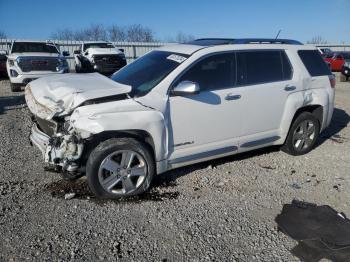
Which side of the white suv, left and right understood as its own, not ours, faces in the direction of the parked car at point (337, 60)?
back

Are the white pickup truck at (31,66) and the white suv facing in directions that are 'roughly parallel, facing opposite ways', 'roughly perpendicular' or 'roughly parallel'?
roughly perpendicular

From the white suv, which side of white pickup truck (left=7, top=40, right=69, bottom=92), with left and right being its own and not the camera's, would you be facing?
front

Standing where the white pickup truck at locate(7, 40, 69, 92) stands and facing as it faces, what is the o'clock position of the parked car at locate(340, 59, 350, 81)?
The parked car is roughly at 9 o'clock from the white pickup truck.

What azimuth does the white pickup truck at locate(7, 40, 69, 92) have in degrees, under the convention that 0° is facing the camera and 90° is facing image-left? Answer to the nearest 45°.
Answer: approximately 0°

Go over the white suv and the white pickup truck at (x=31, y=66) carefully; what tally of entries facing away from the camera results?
0

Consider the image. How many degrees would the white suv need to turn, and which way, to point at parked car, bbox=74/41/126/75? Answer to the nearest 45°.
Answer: approximately 135° to its right

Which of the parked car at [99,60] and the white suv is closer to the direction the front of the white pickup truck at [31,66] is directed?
the white suv

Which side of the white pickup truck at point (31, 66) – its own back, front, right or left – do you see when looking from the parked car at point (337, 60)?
left

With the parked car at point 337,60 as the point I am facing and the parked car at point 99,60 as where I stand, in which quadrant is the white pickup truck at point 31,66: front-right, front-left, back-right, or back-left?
back-right

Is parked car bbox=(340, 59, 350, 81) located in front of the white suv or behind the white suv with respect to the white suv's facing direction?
behind
